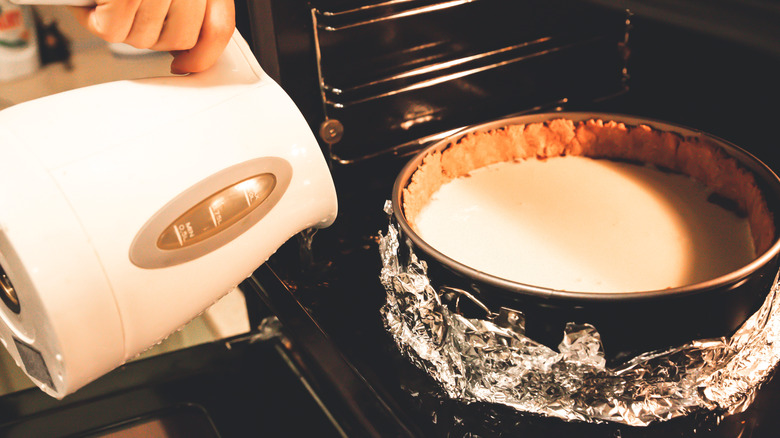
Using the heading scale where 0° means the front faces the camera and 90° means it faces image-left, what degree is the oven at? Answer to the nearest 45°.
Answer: approximately 45°
